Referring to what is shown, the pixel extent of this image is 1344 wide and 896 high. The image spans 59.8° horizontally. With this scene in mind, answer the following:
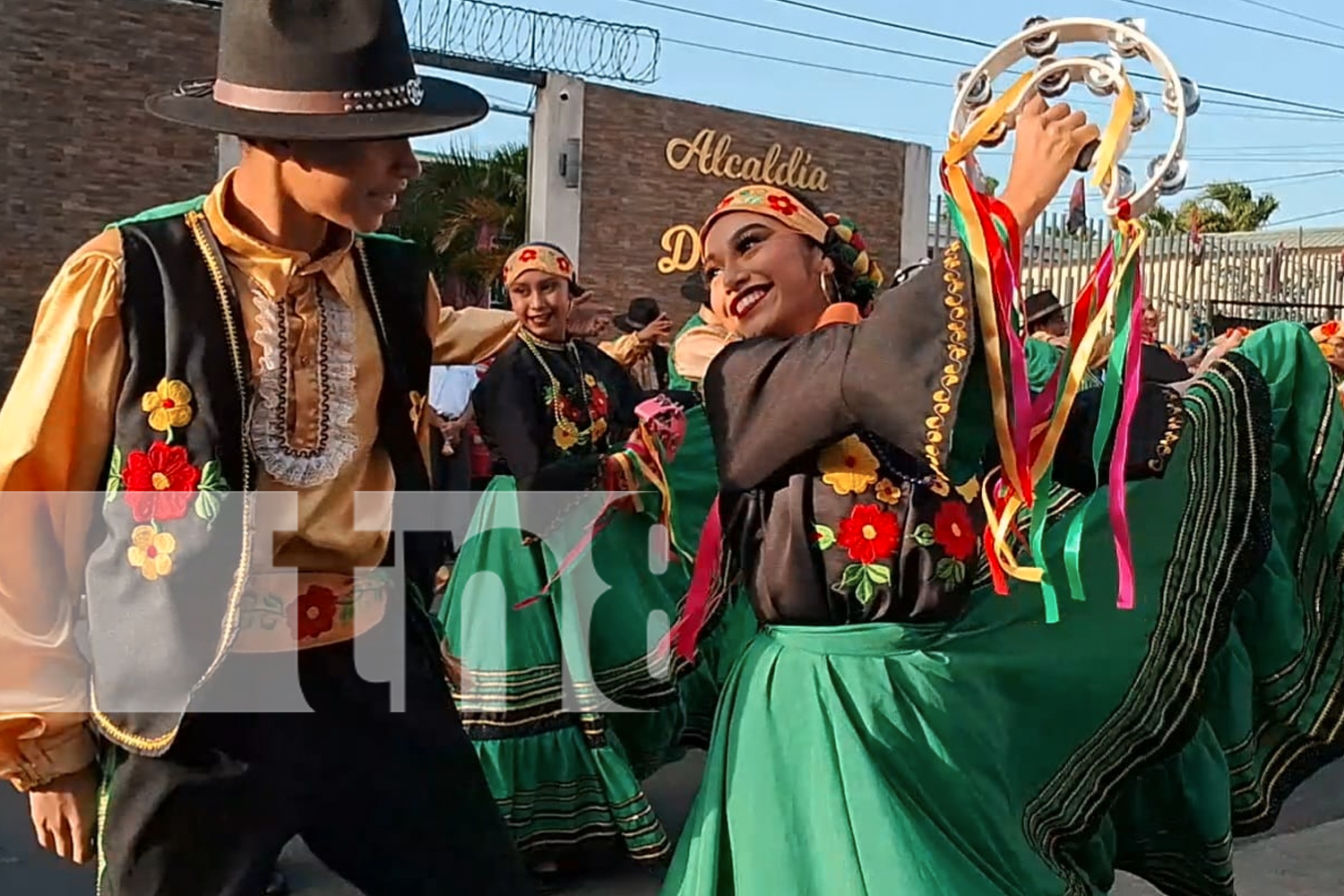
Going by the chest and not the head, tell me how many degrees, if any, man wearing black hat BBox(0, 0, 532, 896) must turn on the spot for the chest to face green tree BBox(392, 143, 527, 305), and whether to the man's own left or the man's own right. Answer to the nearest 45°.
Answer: approximately 135° to the man's own left

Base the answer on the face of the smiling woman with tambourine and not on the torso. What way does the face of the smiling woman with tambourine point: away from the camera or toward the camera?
toward the camera

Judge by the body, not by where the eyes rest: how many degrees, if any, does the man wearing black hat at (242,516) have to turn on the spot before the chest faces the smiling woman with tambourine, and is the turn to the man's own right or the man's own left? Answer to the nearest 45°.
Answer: approximately 45° to the man's own left

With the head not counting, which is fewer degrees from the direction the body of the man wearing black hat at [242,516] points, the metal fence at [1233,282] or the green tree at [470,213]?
the metal fence

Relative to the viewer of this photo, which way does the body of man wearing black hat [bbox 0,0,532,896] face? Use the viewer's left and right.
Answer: facing the viewer and to the right of the viewer

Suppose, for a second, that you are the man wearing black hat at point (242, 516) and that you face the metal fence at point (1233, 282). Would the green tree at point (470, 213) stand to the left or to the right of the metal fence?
left

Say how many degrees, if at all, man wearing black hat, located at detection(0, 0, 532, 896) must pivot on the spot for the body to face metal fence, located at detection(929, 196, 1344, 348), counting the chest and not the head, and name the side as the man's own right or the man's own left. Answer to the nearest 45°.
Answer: approximately 90° to the man's own left

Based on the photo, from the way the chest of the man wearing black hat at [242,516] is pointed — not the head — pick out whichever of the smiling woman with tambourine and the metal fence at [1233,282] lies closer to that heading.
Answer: the smiling woman with tambourine

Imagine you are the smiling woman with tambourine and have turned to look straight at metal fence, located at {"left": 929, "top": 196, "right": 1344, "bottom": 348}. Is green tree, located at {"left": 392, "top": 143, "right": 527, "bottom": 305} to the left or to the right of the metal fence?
left

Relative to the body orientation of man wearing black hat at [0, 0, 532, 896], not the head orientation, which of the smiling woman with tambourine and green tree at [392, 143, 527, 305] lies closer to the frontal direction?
the smiling woman with tambourine

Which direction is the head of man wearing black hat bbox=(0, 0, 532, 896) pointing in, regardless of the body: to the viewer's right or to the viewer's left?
to the viewer's right
